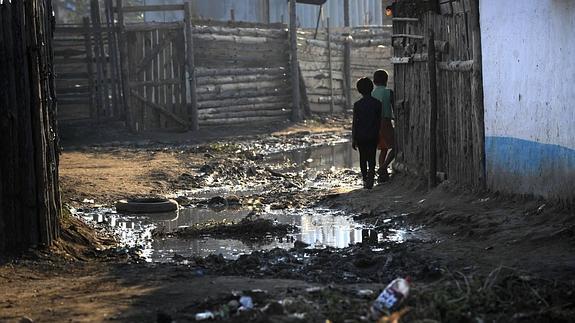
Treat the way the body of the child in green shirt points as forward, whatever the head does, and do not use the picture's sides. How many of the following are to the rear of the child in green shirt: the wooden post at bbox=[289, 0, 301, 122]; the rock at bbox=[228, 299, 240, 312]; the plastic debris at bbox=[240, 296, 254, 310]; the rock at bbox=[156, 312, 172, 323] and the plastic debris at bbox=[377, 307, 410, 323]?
4

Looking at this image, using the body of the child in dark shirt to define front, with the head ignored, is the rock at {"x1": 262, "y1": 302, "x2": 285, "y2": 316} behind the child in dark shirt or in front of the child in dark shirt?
behind

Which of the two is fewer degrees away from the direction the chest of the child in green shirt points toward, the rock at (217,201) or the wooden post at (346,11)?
the wooden post

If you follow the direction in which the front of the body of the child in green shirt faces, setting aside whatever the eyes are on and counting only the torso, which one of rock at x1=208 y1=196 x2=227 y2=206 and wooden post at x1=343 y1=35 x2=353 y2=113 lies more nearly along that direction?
the wooden post

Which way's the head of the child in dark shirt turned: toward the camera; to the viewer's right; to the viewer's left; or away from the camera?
away from the camera

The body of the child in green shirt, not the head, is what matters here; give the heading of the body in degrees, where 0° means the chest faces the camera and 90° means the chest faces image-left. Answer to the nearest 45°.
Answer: approximately 180°

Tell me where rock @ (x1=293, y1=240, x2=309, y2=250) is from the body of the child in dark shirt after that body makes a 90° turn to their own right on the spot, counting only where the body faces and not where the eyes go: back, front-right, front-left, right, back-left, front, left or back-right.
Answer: right

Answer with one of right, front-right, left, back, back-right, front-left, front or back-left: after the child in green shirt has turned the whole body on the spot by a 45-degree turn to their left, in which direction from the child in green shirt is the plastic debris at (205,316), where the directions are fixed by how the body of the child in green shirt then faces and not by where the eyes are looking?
back-left

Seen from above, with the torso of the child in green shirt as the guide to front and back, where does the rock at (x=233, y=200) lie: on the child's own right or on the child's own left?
on the child's own left

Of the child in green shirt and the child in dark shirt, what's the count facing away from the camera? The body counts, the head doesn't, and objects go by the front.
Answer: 2

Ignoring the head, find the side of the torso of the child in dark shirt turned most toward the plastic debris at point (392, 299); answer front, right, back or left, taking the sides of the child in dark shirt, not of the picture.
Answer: back

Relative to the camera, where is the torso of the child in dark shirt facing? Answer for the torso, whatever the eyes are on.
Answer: away from the camera

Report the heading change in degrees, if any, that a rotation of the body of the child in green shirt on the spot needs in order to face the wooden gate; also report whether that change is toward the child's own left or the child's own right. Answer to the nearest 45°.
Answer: approximately 45° to the child's own left

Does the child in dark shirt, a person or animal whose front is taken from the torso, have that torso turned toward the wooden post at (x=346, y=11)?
yes

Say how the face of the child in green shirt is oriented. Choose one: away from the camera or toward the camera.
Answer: away from the camera
